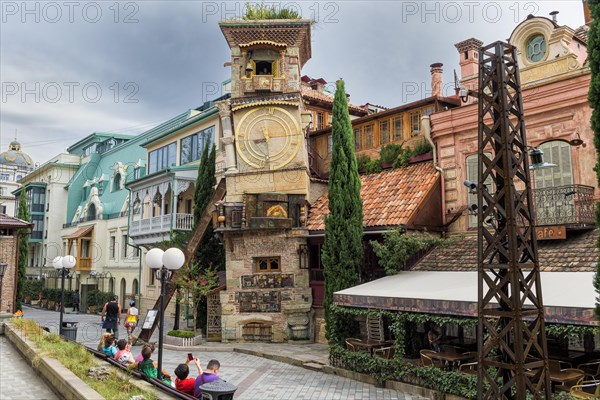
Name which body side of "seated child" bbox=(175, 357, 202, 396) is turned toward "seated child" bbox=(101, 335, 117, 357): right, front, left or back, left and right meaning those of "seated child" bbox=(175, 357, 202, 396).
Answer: left

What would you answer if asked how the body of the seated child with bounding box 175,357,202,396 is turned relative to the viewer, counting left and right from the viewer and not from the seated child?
facing away from the viewer and to the right of the viewer

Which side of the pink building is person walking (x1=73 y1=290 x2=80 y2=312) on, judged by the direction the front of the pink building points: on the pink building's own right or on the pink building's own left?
on the pink building's own right

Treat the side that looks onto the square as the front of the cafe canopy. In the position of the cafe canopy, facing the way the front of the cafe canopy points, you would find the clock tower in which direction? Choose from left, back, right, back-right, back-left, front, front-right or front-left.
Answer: right

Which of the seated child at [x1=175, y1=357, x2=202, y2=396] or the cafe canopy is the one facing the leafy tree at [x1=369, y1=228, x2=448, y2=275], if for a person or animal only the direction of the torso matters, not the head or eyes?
the seated child

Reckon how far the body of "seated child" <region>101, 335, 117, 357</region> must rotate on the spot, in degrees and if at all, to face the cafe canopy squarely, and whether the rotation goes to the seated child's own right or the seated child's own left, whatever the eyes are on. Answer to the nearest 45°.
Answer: approximately 90° to the seated child's own right

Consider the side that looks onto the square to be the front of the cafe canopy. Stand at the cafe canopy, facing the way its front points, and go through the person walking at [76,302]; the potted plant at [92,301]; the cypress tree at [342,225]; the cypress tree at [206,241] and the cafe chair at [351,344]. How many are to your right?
5

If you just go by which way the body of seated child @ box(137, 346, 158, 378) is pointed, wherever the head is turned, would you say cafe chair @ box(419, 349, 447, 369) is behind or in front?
in front

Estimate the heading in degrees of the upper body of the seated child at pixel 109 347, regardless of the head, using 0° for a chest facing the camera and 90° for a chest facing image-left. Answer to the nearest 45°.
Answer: approximately 225°

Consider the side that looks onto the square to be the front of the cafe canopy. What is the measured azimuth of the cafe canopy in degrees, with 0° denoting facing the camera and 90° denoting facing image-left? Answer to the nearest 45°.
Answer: approximately 45°

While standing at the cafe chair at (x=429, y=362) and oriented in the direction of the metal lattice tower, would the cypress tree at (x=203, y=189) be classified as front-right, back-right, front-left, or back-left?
back-right

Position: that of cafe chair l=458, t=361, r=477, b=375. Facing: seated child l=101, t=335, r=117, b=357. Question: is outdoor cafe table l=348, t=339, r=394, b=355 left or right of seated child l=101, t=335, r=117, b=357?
right
